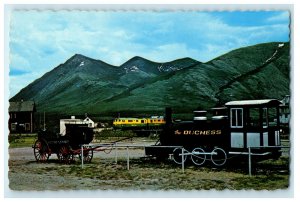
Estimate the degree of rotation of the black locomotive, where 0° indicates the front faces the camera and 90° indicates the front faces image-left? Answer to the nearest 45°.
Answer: approximately 90°

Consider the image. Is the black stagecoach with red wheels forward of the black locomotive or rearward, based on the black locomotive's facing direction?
forward
